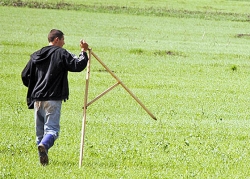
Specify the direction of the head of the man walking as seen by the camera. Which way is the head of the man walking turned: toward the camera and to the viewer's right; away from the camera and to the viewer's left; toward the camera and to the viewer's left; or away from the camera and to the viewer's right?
away from the camera and to the viewer's right

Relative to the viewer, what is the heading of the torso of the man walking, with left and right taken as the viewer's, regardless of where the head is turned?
facing away from the viewer and to the right of the viewer
